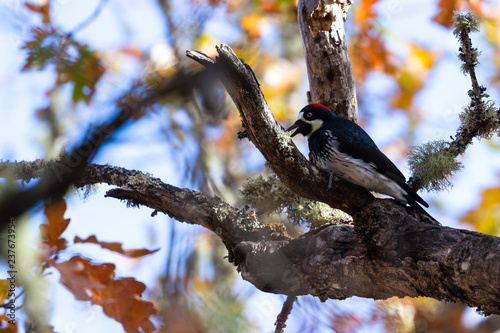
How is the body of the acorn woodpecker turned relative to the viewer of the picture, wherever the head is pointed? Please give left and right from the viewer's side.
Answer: facing to the left of the viewer
